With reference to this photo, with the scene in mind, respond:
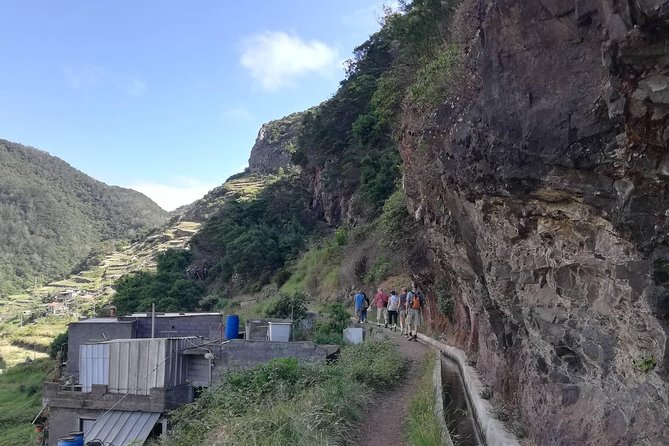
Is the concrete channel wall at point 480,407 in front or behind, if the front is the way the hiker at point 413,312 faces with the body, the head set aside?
behind

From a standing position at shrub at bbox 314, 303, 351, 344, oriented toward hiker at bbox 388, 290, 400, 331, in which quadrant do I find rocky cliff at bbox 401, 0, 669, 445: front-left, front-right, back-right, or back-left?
front-right

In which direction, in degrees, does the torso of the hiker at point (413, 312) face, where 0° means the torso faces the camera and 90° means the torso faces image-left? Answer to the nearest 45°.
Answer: approximately 180°

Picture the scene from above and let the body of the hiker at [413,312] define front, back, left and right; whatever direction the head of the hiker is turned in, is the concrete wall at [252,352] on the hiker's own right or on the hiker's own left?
on the hiker's own left

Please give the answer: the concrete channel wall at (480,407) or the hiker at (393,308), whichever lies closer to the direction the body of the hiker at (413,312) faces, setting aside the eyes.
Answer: the hiker

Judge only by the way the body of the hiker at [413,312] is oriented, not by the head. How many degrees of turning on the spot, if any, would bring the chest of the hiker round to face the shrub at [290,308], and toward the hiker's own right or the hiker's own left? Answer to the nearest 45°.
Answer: approximately 45° to the hiker's own left

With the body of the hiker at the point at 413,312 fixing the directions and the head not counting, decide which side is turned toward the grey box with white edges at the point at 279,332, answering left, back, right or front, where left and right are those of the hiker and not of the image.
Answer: left

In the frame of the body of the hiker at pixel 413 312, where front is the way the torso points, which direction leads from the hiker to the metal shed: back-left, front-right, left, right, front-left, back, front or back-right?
left

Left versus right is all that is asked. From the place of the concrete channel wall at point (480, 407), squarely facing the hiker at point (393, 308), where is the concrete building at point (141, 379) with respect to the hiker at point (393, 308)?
left

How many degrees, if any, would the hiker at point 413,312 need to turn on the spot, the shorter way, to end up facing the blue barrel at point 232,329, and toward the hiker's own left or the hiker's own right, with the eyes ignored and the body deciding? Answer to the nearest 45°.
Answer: approximately 90° to the hiker's own left

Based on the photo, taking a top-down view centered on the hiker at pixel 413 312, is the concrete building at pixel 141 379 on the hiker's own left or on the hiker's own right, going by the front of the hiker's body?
on the hiker's own left

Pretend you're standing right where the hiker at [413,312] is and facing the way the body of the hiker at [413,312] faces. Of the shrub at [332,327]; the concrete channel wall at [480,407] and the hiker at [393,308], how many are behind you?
1
